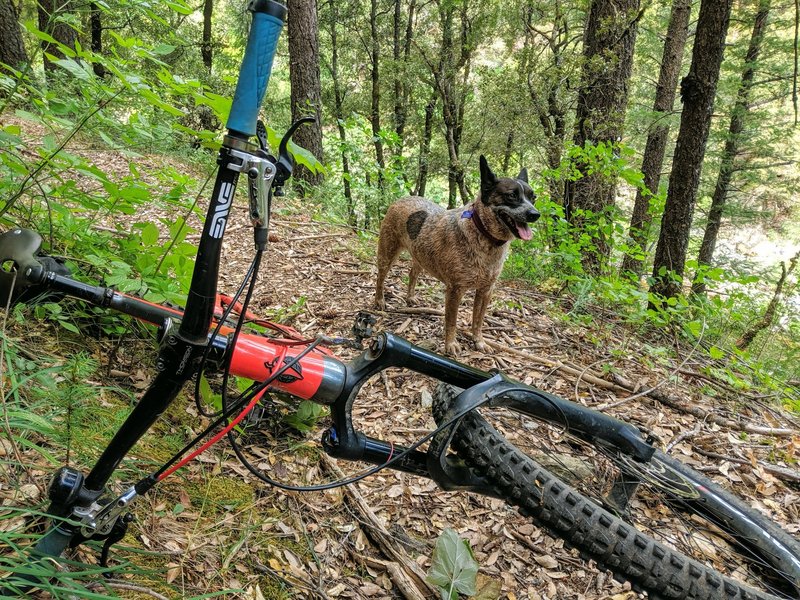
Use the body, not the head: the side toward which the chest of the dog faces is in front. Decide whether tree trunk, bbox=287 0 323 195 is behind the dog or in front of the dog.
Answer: behind

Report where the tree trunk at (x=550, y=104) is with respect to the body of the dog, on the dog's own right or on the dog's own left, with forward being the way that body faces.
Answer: on the dog's own left

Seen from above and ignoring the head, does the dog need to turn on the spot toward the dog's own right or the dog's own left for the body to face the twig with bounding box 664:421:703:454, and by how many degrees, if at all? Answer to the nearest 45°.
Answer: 0° — it already faces it

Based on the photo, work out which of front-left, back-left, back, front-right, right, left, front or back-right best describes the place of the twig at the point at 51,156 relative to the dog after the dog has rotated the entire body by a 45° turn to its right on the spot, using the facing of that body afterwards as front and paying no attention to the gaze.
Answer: front-right

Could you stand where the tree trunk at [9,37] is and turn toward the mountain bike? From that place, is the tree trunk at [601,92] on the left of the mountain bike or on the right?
left

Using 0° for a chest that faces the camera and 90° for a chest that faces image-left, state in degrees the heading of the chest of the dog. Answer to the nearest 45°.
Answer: approximately 315°

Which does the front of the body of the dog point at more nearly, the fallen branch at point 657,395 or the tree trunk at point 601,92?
the fallen branch

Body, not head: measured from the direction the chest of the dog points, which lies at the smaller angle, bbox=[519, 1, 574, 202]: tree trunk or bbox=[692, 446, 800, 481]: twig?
the twig

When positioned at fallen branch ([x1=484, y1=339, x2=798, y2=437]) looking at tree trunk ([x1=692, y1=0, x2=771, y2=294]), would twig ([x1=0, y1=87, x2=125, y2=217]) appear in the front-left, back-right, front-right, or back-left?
back-left
